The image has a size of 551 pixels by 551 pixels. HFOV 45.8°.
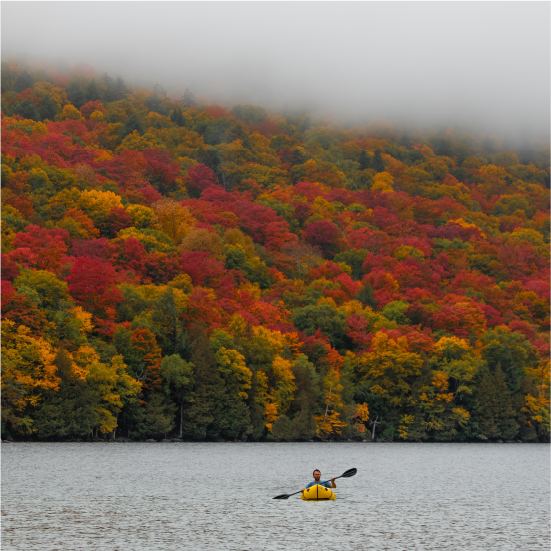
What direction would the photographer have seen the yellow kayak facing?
facing the viewer
